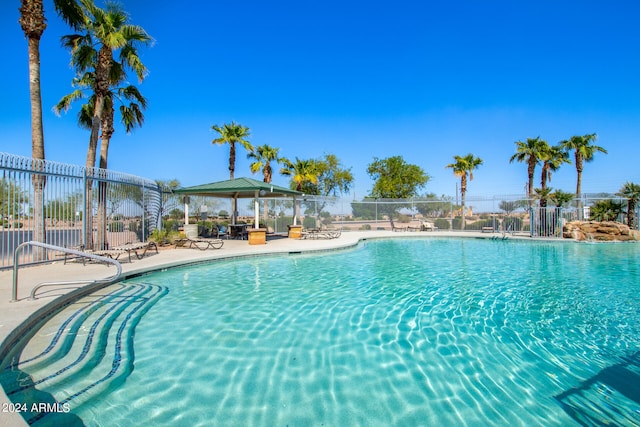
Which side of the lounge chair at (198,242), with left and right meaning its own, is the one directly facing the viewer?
right

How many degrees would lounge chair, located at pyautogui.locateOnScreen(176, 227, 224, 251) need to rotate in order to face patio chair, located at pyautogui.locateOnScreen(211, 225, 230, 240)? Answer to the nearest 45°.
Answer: approximately 90° to its left

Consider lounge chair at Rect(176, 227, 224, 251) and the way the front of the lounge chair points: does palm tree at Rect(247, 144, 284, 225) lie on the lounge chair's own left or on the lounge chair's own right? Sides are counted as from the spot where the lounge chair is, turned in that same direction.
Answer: on the lounge chair's own left

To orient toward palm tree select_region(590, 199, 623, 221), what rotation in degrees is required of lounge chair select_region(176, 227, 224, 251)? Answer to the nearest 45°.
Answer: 0° — it already faces it

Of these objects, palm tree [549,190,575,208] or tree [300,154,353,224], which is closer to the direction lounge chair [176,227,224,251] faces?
the palm tree

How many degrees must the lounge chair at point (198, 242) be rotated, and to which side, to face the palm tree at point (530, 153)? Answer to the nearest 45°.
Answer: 0° — it already faces it

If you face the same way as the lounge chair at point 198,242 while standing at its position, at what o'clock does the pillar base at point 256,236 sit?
The pillar base is roughly at 12 o'clock from the lounge chair.

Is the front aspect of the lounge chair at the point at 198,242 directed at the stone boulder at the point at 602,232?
yes

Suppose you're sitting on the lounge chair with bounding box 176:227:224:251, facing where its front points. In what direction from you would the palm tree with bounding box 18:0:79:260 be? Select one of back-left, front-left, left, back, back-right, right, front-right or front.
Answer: back-right

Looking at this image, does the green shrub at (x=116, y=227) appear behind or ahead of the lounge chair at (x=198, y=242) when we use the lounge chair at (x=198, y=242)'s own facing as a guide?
behind

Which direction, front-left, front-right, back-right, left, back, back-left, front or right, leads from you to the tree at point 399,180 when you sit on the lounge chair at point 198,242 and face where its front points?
front-left

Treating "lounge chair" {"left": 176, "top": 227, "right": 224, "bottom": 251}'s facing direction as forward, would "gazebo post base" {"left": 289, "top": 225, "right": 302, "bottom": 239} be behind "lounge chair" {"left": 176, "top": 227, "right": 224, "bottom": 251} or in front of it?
in front

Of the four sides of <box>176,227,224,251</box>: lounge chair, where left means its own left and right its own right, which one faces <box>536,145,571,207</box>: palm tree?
front
